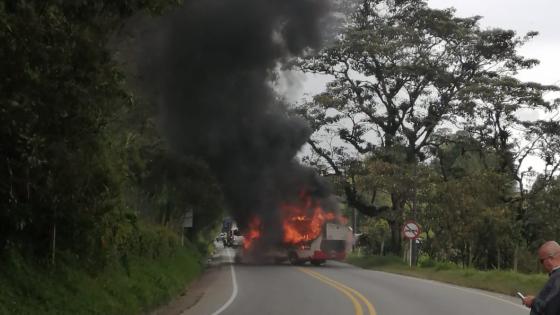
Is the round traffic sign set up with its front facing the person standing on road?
yes

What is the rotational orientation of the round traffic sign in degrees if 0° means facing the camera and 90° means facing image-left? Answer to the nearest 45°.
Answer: approximately 0°

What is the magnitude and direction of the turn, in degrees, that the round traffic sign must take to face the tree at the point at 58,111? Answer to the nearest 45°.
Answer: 0° — it already faces it

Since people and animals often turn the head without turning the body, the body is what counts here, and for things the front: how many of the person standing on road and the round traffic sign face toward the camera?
1

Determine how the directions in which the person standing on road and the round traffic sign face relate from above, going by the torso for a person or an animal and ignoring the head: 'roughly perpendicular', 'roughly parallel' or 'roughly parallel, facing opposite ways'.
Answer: roughly perpendicular

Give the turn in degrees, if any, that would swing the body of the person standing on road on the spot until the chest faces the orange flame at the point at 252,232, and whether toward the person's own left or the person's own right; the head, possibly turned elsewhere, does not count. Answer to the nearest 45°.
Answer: approximately 45° to the person's own right

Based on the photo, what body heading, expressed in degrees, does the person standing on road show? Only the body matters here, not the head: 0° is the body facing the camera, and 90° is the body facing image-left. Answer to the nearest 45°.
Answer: approximately 90°

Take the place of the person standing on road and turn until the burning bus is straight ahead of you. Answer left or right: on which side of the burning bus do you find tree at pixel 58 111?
left

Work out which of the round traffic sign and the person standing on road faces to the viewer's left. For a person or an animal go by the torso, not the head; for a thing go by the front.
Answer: the person standing on road
